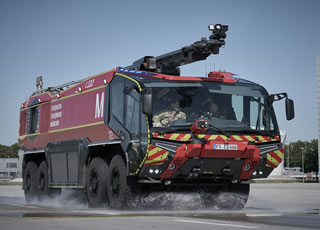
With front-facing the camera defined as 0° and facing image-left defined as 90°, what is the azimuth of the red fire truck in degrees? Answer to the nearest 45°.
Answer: approximately 315°
